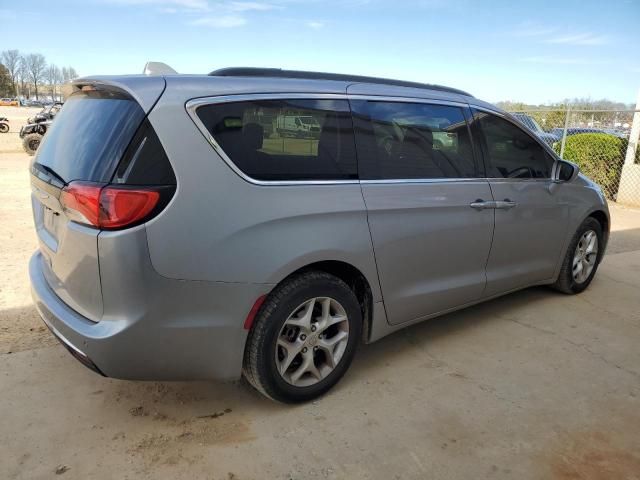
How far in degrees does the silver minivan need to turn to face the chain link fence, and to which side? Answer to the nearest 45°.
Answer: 0° — it already faces it

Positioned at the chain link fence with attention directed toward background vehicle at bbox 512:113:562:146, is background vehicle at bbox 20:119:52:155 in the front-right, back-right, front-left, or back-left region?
front-left

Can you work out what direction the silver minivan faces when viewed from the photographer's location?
facing away from the viewer and to the right of the viewer

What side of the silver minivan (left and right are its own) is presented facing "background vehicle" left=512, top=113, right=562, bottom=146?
front

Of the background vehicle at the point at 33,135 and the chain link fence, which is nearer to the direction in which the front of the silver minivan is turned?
the chain link fence

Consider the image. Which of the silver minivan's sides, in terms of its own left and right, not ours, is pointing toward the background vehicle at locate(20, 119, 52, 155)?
left
